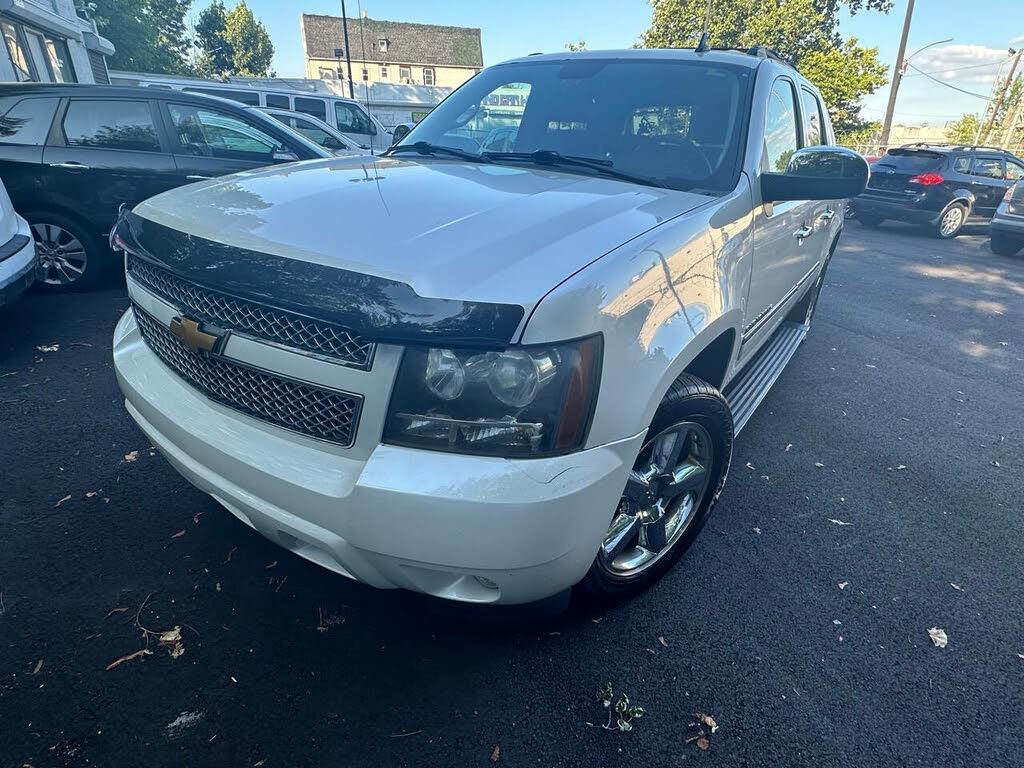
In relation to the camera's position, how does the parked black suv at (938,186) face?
facing away from the viewer and to the right of the viewer

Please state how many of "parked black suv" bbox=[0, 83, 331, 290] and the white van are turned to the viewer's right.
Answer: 2

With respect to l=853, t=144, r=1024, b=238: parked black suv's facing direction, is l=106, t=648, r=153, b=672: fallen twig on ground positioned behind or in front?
behind

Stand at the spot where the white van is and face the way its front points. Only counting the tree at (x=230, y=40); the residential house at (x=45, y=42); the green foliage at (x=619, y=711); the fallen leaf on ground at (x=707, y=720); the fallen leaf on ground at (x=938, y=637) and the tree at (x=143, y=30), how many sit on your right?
3

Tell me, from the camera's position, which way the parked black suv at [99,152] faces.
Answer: facing to the right of the viewer

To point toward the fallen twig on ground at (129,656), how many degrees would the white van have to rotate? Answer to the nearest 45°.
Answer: approximately 90° to its right

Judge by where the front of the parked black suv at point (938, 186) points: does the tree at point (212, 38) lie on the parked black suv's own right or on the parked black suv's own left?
on the parked black suv's own left

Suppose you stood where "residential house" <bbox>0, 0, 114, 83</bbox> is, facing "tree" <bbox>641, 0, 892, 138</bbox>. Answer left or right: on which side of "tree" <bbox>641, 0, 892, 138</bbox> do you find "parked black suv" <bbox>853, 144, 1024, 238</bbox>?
right

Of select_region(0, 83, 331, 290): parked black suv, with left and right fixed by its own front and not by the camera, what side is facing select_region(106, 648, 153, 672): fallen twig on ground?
right

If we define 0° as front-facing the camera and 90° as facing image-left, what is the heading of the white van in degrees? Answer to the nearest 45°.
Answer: approximately 270°

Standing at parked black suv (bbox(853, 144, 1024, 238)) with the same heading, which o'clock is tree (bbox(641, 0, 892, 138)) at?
The tree is roughly at 10 o'clock from the parked black suv.

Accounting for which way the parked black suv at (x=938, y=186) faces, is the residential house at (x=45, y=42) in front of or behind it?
behind
